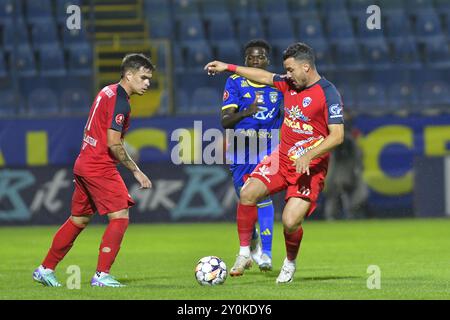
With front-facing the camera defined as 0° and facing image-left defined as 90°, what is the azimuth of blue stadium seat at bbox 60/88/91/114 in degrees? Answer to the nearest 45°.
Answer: approximately 0°

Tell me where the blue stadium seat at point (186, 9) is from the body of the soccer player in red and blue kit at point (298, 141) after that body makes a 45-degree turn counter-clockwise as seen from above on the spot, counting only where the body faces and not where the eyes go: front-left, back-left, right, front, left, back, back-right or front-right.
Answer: back

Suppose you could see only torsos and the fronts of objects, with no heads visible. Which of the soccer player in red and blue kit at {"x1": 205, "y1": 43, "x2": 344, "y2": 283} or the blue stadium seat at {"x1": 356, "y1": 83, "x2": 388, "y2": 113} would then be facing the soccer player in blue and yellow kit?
the blue stadium seat

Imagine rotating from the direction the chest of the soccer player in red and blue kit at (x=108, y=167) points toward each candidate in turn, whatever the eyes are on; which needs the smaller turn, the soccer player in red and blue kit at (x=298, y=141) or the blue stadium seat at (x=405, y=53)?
the soccer player in red and blue kit

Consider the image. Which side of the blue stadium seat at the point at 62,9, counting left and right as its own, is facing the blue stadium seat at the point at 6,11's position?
right

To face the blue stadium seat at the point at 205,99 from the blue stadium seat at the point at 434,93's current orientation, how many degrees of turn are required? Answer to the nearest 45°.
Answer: approximately 90° to its right

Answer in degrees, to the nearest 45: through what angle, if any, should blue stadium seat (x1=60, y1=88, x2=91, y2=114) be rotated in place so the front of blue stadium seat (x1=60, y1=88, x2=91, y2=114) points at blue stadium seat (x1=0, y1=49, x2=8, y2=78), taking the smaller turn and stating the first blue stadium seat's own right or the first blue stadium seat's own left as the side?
approximately 135° to the first blue stadium seat's own right

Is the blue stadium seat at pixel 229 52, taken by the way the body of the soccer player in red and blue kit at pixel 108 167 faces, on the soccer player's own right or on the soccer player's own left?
on the soccer player's own left

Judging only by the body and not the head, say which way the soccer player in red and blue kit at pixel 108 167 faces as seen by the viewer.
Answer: to the viewer's right

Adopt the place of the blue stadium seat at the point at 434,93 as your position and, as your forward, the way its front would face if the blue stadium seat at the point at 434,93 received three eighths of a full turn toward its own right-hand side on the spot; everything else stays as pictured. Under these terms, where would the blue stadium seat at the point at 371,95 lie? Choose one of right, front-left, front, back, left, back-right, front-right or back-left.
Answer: front-left

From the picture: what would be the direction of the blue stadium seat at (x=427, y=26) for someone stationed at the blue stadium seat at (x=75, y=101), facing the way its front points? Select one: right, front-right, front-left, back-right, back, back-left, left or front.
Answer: left

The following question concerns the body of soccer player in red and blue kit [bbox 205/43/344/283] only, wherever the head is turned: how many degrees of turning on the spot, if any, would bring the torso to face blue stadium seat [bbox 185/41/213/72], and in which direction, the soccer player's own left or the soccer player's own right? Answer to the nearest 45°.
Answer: approximately 135° to the soccer player's own right

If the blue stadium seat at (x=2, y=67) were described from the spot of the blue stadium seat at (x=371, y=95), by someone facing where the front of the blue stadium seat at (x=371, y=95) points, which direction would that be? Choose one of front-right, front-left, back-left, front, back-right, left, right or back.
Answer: right

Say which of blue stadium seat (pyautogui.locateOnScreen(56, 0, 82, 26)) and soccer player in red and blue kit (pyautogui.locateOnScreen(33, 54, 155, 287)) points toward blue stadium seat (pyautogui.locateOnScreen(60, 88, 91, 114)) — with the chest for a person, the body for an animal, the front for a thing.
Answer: blue stadium seat (pyautogui.locateOnScreen(56, 0, 82, 26))
